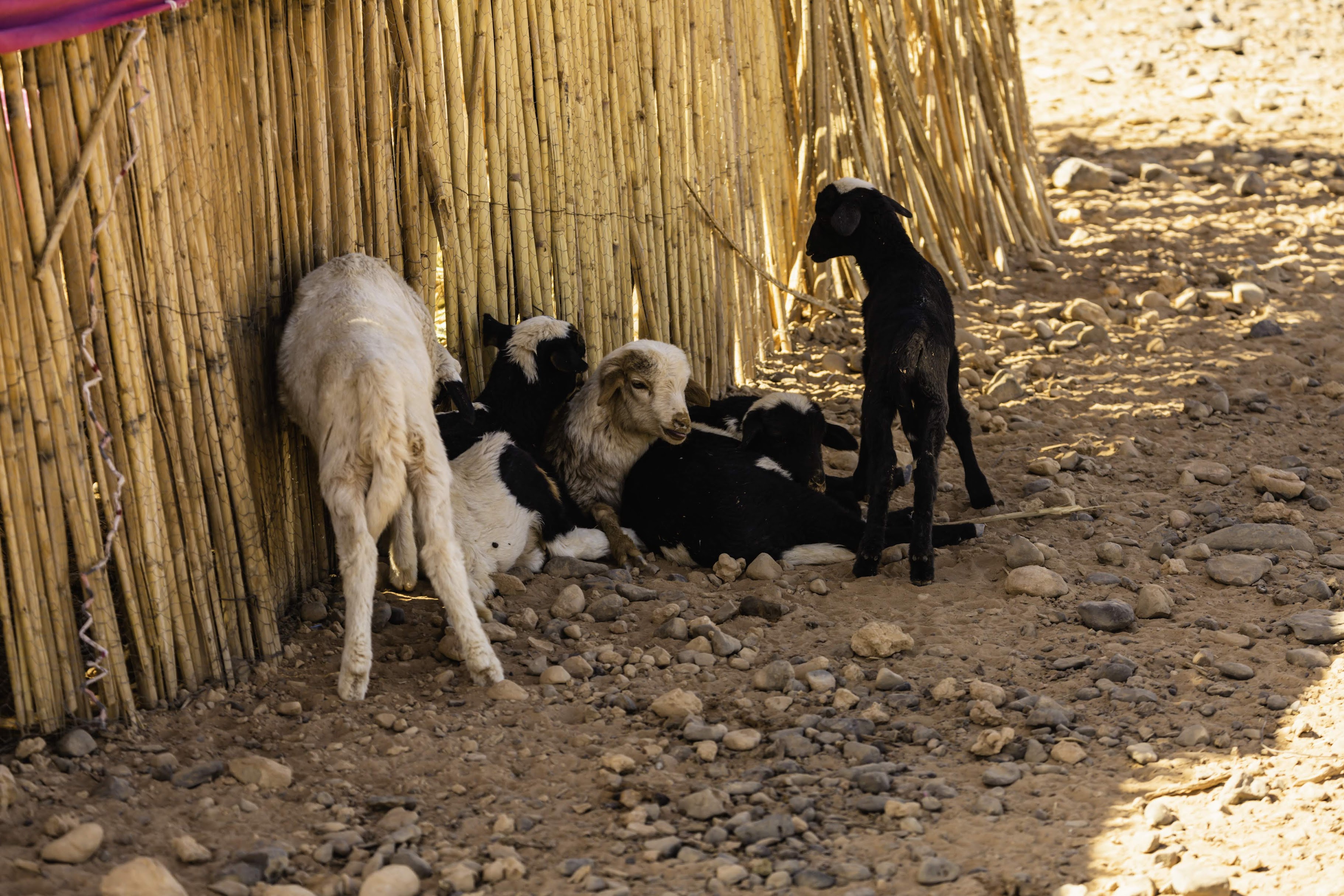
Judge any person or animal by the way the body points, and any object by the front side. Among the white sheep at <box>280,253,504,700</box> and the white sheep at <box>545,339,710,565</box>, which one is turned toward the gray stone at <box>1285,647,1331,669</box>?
the white sheep at <box>545,339,710,565</box>

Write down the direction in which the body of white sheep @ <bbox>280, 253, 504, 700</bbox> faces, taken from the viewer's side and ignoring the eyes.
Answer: away from the camera

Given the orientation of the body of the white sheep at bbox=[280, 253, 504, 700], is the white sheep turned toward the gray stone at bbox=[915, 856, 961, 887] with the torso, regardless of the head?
no
